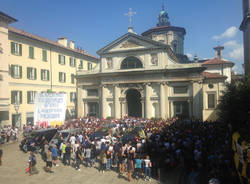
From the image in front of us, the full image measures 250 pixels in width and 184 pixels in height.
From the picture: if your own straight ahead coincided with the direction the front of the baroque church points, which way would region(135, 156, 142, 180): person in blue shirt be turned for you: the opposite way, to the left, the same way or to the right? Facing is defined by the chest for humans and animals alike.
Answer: the opposite way

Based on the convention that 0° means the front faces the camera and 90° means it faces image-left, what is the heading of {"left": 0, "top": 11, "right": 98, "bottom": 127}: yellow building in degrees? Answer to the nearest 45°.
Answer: approximately 315°

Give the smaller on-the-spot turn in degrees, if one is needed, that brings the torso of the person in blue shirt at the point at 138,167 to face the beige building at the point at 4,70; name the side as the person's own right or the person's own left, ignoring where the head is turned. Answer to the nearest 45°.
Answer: approximately 45° to the person's own left

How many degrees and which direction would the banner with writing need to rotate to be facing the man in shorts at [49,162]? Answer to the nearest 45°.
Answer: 0° — it already faces them

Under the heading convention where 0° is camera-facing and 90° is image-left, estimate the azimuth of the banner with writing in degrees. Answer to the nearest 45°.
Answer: approximately 0°

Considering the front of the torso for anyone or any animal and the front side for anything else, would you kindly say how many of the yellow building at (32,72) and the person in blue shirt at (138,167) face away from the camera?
1

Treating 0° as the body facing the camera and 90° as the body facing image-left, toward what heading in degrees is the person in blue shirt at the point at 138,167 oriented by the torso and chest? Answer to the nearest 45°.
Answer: approximately 180°

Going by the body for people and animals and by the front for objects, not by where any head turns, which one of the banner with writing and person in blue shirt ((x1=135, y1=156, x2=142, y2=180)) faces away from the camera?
the person in blue shirt
